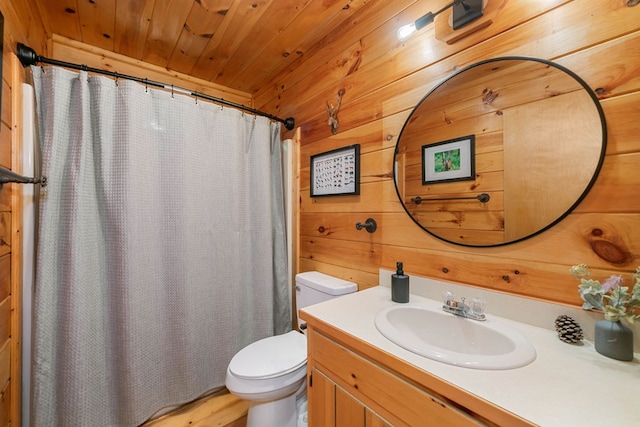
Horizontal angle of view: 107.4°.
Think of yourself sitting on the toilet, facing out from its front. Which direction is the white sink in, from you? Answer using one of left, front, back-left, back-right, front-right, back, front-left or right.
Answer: left

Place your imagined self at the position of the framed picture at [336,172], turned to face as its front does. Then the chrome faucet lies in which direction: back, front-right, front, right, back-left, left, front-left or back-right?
left

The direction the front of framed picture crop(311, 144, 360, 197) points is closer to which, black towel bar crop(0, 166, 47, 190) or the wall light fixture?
the black towel bar

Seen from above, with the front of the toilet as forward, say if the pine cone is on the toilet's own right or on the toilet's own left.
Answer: on the toilet's own left

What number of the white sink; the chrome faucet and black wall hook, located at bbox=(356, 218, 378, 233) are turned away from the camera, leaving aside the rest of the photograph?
0

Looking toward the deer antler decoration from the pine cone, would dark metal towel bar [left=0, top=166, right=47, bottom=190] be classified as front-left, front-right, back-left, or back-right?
front-left

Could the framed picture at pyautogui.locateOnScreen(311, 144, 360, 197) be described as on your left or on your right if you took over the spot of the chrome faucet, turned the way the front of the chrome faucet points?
on your right

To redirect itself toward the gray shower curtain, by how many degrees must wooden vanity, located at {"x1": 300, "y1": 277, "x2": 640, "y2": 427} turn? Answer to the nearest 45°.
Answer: approximately 45° to its right

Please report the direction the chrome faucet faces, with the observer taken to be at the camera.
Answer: facing the viewer and to the left of the viewer
